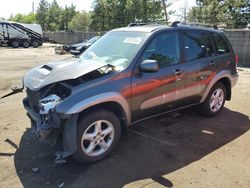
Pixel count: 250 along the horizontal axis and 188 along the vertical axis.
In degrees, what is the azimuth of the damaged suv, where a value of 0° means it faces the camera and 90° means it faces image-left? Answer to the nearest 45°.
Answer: approximately 45°

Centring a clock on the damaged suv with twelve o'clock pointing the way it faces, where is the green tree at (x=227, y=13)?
The green tree is roughly at 5 o'clock from the damaged suv.
